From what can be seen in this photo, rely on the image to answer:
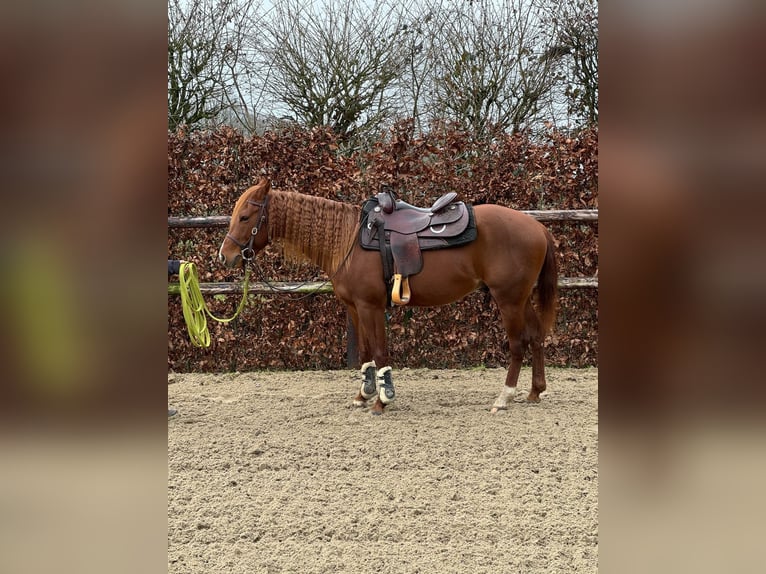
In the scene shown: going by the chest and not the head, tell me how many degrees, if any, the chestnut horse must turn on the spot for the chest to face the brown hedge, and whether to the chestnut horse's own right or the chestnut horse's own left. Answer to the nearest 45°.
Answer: approximately 90° to the chestnut horse's own right

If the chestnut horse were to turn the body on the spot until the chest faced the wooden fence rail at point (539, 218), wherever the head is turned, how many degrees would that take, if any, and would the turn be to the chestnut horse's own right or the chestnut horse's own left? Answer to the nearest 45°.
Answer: approximately 135° to the chestnut horse's own right

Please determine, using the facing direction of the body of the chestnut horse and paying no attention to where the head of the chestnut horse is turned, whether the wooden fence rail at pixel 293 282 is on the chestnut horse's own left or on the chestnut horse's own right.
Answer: on the chestnut horse's own right

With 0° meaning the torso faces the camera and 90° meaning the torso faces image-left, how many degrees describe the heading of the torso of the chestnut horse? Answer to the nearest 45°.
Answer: approximately 90°
